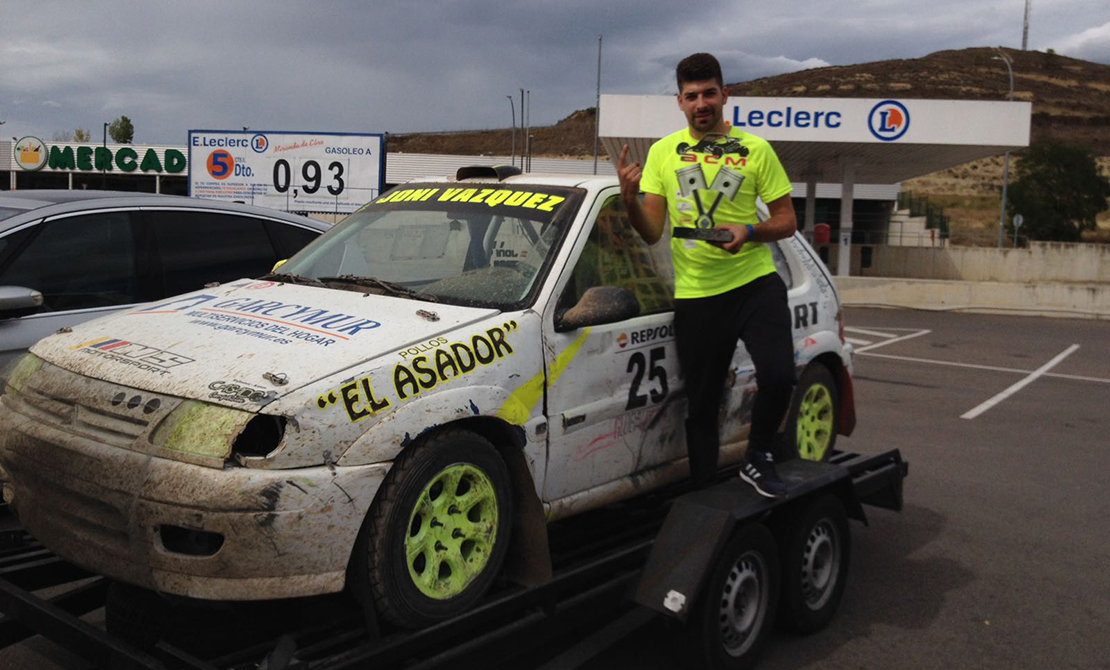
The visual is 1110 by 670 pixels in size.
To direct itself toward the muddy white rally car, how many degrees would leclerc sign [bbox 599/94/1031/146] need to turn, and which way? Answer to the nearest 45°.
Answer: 0° — it already faces it

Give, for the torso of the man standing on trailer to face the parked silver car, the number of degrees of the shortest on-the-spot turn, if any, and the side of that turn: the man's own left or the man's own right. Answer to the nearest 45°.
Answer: approximately 90° to the man's own right

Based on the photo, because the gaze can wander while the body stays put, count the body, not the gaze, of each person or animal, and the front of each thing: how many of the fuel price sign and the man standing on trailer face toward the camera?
2

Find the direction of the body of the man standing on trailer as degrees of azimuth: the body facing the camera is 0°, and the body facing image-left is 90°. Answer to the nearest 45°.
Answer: approximately 0°

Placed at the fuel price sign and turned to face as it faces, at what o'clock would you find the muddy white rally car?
The muddy white rally car is roughly at 12 o'clock from the fuel price sign.

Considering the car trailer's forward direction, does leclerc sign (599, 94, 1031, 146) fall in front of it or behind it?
behind

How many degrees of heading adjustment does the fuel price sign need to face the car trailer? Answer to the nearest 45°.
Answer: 0° — it already faces it

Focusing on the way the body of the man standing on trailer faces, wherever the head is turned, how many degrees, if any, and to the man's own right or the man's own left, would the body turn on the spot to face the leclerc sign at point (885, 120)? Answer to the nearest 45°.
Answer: approximately 180°

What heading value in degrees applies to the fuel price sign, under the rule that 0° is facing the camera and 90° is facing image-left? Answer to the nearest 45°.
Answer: approximately 0°

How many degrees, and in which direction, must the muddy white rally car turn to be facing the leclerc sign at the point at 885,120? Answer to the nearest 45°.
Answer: approximately 180°

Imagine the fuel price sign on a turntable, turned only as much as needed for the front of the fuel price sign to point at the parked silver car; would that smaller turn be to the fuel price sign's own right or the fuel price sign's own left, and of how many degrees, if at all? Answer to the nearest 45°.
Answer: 0° — it already faces it
